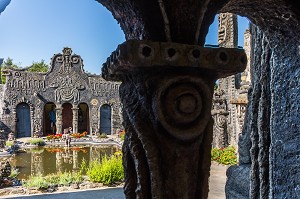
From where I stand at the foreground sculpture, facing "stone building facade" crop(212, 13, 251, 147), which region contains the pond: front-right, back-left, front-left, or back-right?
front-left

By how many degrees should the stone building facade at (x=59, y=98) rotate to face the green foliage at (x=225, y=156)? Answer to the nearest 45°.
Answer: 0° — it already faces it

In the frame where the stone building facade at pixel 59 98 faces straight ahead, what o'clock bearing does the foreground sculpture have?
The foreground sculpture is roughly at 12 o'clock from the stone building facade.

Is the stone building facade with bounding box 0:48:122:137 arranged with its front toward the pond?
yes

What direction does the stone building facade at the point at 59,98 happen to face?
toward the camera

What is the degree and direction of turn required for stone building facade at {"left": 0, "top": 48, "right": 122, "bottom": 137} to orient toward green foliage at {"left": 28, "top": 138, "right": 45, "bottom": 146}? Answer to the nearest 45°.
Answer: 0° — it already faces it

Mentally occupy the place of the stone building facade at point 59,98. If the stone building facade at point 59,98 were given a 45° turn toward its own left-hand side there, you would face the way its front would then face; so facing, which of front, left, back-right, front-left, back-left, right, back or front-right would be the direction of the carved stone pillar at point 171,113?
front-right

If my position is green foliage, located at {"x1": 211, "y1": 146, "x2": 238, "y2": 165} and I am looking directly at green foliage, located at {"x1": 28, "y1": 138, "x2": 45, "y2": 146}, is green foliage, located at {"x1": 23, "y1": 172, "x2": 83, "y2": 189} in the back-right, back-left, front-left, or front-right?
front-left

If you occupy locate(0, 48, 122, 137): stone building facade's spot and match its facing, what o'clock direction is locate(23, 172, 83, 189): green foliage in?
The green foliage is roughly at 12 o'clock from the stone building facade.
